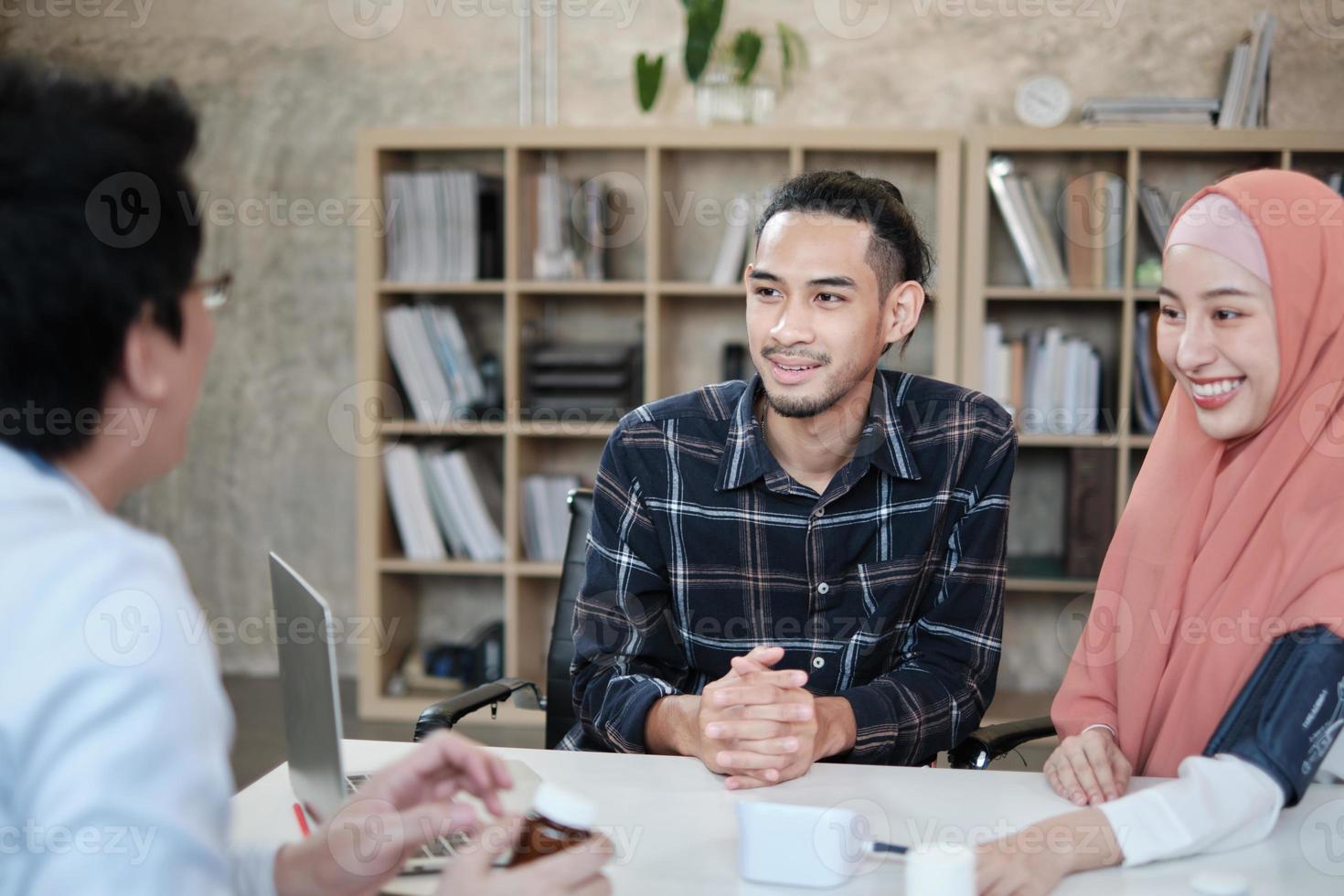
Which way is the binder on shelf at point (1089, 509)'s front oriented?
toward the camera

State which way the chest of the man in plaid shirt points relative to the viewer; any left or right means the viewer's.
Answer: facing the viewer

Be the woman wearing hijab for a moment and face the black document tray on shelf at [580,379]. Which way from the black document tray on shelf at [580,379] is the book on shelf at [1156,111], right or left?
right

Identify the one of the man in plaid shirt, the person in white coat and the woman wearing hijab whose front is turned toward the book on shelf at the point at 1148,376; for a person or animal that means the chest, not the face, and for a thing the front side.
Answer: the person in white coat

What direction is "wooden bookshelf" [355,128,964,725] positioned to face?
toward the camera

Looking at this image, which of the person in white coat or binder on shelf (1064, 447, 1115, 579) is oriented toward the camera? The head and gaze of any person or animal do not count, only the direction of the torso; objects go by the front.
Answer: the binder on shelf

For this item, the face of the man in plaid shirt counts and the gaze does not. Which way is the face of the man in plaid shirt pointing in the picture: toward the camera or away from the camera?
toward the camera

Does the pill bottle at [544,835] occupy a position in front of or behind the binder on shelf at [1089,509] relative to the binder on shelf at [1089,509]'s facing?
in front

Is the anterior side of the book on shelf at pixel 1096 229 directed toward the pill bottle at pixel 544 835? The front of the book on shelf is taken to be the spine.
yes

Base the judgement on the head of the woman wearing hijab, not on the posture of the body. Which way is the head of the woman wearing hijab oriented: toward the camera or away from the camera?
toward the camera

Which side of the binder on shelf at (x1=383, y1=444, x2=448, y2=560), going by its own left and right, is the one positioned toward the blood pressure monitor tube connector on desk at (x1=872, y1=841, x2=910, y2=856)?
front

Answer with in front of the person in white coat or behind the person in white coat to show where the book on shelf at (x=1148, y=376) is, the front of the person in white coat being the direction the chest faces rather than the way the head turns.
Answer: in front

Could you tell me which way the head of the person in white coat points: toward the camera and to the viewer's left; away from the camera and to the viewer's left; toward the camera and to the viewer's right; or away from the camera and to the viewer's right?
away from the camera and to the viewer's right

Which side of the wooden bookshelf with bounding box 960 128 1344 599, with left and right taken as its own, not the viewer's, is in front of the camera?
front

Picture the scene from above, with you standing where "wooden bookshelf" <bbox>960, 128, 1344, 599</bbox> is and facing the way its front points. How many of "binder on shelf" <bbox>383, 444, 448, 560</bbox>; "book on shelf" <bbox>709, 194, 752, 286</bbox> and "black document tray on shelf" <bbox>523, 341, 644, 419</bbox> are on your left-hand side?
0
